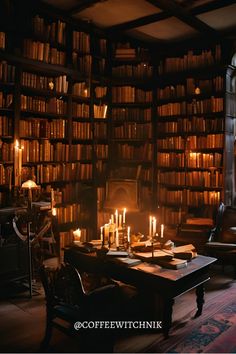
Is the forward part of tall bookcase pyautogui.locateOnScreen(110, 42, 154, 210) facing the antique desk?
yes

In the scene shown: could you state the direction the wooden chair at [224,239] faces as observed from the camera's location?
facing the viewer and to the left of the viewer

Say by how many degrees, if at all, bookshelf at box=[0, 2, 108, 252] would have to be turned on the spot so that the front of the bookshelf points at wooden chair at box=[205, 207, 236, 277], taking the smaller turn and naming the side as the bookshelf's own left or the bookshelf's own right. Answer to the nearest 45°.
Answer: approximately 45° to the bookshelf's own left

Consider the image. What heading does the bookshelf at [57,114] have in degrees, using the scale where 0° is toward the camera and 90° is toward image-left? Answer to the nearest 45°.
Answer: approximately 315°

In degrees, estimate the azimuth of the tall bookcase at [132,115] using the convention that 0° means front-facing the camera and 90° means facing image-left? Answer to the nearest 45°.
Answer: approximately 0°

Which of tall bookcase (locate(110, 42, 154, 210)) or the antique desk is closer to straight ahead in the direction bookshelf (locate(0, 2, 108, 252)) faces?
the antique desk

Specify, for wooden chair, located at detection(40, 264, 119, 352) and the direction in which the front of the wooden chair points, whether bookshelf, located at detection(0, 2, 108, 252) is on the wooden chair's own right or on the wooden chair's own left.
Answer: on the wooden chair's own left

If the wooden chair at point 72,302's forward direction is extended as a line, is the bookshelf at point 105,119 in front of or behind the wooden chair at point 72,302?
in front

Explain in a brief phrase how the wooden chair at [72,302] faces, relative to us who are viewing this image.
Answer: facing away from the viewer and to the right of the viewer

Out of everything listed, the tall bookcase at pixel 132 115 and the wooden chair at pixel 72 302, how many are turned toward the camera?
1

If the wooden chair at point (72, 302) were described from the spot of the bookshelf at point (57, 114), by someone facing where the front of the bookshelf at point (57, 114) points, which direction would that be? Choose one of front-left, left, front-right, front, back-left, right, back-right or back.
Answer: front-right
